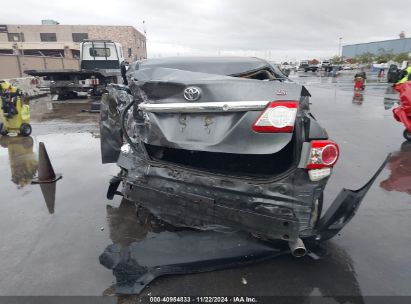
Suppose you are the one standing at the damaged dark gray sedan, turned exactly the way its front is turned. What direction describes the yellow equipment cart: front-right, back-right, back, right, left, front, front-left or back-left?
front-left

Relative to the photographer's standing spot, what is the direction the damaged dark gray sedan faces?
facing away from the viewer

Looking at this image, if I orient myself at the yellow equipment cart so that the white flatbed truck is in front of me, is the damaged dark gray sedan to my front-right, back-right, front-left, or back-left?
back-right

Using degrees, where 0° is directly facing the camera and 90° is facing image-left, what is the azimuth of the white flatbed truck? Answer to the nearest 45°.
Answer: approximately 225°

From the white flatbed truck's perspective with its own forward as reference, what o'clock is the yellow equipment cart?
The yellow equipment cart is roughly at 5 o'clock from the white flatbed truck.

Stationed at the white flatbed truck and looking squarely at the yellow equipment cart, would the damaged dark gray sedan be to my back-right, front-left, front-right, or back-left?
front-left

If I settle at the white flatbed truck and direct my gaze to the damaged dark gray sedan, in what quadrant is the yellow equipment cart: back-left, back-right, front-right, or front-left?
front-right

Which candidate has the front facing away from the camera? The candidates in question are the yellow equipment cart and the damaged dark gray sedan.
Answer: the damaged dark gray sedan
